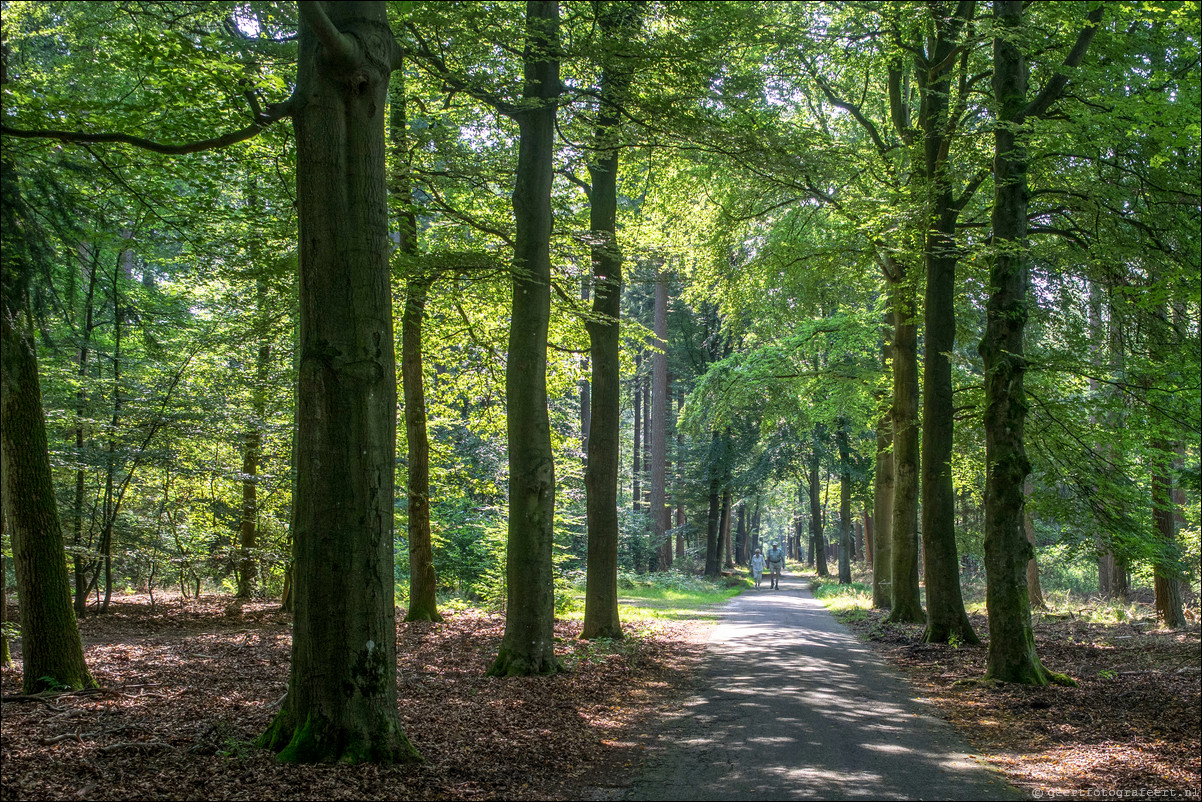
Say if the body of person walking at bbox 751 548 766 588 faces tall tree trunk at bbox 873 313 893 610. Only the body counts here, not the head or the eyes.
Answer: yes

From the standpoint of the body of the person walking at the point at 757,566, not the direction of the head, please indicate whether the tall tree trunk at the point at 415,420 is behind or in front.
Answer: in front

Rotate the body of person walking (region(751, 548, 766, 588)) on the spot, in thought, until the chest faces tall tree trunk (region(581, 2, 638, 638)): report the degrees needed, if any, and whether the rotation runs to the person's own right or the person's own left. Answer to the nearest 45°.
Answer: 0° — they already face it

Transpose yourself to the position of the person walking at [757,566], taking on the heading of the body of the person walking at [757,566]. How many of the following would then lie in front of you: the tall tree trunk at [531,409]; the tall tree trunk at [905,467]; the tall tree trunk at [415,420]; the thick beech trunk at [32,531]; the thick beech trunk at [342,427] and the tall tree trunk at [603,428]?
6

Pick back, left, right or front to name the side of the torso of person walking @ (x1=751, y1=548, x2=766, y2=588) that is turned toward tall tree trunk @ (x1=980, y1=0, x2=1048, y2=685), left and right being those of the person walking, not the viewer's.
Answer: front

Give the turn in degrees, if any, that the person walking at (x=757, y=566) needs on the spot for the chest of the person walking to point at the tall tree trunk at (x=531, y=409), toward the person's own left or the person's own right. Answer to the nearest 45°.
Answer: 0° — they already face it

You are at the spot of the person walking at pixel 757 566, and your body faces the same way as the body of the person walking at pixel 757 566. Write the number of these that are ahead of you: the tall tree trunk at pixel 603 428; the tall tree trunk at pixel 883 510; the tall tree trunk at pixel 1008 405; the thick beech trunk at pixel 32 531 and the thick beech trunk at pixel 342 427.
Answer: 5

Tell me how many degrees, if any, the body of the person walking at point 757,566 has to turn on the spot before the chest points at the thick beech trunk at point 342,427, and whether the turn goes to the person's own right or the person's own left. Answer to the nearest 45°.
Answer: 0° — they already face it

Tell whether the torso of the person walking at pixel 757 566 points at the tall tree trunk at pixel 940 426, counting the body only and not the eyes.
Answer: yes

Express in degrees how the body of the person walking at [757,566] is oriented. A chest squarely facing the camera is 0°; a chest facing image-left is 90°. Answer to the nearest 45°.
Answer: approximately 0°

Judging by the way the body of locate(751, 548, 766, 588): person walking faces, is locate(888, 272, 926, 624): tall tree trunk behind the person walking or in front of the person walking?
in front
